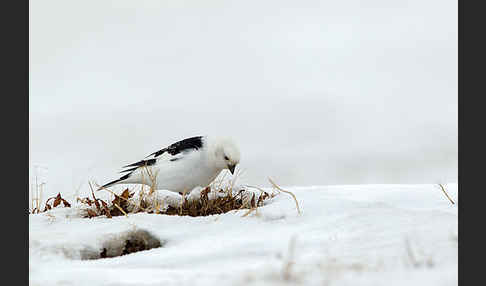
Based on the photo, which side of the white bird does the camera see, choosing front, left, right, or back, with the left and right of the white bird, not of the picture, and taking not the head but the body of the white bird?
right
